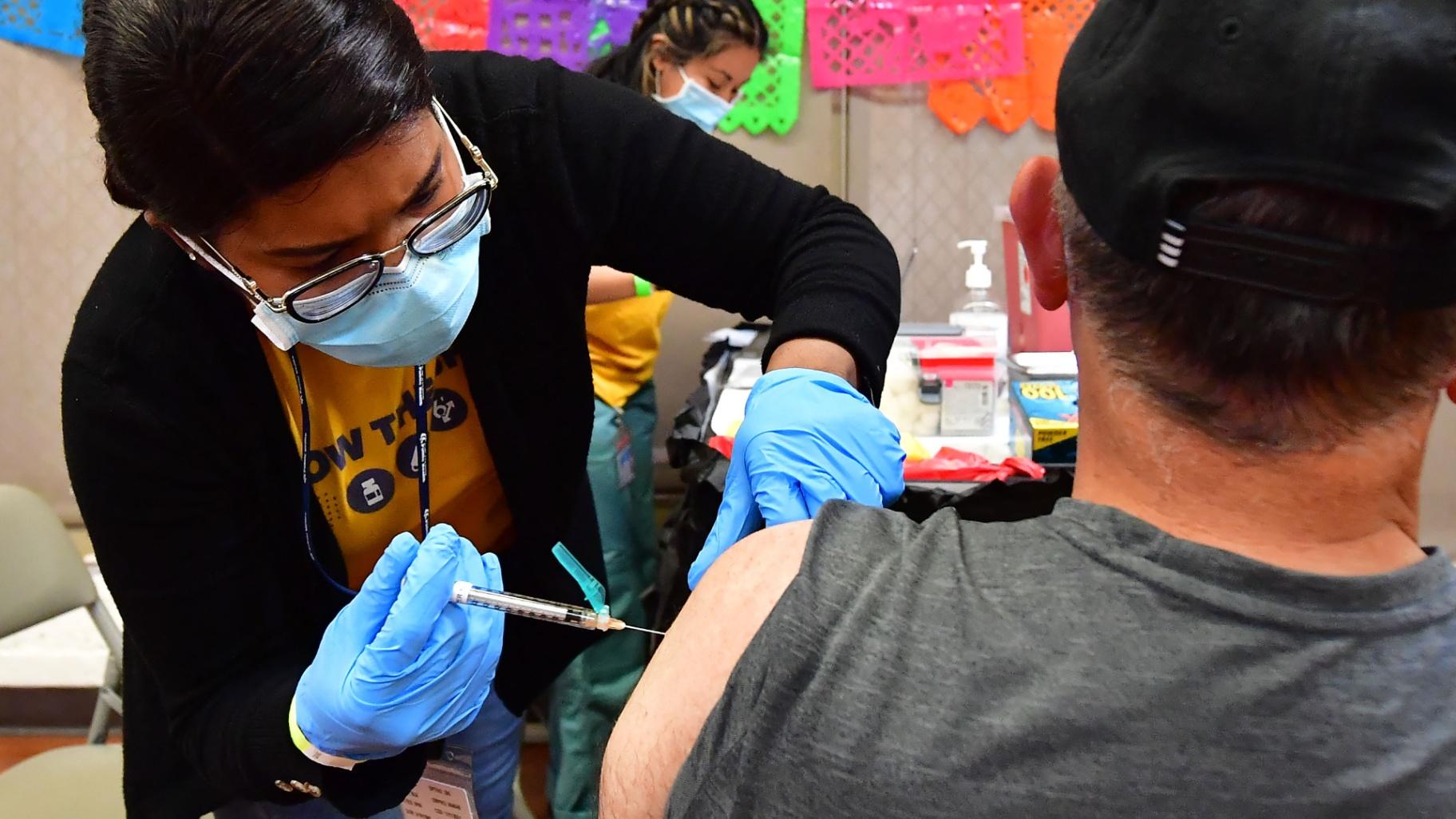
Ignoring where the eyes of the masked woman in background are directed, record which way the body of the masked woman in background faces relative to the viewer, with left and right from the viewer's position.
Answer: facing the viewer and to the right of the viewer

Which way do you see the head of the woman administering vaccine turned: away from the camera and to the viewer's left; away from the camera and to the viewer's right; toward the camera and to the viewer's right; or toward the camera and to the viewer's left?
toward the camera and to the viewer's right

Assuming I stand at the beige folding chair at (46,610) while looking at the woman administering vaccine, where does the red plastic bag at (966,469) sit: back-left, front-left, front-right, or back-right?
front-left

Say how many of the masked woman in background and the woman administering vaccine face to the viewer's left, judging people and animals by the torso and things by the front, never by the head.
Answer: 0

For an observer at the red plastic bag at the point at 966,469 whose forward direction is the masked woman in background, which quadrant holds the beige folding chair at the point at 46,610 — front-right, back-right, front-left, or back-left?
front-left

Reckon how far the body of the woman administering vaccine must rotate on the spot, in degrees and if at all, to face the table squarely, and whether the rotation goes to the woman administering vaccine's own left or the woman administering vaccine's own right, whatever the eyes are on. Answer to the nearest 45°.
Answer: approximately 90° to the woman administering vaccine's own left

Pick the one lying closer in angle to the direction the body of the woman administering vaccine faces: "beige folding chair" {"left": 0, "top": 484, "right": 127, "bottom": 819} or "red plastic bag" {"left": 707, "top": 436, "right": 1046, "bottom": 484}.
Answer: the red plastic bag

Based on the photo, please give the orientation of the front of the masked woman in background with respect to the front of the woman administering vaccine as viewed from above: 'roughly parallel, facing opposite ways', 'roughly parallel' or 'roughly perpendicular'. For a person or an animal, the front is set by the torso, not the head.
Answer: roughly parallel

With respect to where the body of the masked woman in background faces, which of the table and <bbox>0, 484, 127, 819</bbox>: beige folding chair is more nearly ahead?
the table

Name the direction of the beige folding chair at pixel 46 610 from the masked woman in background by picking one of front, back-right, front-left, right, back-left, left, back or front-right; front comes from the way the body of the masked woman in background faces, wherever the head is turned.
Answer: right

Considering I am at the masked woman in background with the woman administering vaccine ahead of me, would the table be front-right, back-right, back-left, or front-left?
front-left

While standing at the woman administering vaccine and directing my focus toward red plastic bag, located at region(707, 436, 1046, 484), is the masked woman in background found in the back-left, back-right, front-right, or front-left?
front-left

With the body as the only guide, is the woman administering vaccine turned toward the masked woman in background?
no

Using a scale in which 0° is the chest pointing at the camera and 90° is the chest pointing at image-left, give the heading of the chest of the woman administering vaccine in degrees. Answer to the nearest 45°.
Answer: approximately 315°
